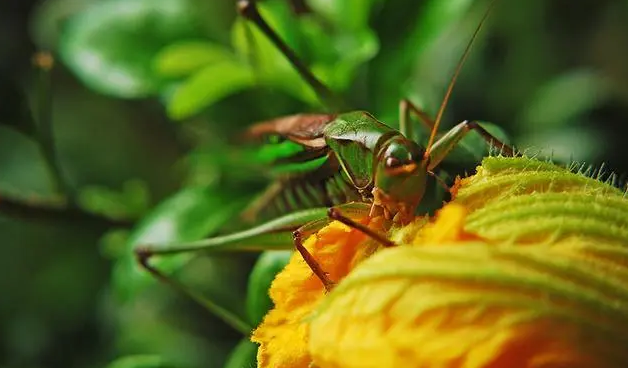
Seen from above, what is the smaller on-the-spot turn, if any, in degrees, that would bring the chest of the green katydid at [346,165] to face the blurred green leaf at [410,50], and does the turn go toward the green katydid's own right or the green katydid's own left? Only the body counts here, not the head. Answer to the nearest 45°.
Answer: approximately 135° to the green katydid's own left

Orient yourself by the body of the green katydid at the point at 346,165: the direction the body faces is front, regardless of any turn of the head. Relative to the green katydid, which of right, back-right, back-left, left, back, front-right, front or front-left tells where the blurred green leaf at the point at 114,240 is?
back

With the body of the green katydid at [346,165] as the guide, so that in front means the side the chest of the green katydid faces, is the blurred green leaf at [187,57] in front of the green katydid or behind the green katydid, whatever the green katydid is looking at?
behind

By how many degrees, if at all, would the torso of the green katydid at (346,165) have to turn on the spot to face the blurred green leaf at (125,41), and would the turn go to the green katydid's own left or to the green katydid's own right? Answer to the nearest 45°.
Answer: approximately 180°

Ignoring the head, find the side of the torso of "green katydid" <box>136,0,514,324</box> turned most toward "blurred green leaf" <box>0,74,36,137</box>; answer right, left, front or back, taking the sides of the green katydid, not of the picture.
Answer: back

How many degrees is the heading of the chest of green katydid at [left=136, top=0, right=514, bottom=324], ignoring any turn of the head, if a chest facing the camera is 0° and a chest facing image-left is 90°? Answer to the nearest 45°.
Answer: approximately 315°

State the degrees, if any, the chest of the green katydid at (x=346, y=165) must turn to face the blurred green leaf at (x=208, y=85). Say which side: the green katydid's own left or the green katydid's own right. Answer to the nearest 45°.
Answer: approximately 180°
